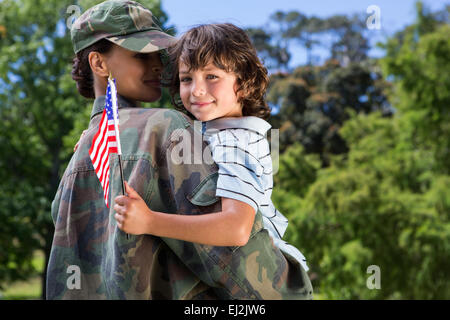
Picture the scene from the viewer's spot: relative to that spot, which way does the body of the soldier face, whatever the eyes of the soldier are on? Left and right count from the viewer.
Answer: facing away from the viewer and to the right of the viewer

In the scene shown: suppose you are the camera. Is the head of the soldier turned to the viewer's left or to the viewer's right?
to the viewer's right

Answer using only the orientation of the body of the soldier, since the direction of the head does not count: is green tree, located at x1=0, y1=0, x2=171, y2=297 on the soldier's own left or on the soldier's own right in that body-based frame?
on the soldier's own left

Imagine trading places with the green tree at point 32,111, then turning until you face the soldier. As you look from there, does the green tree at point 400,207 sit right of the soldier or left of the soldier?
left

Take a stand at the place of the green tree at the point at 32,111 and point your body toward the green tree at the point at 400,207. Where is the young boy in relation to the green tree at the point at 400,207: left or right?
right

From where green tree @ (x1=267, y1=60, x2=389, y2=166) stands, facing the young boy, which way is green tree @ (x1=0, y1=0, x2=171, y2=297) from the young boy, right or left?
right

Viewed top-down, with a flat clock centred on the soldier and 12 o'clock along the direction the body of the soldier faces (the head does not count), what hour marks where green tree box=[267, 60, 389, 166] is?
The green tree is roughly at 11 o'clock from the soldier.

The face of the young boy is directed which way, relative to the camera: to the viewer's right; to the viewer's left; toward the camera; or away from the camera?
toward the camera

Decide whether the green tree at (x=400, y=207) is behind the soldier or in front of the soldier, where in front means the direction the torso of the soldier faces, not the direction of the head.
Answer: in front
